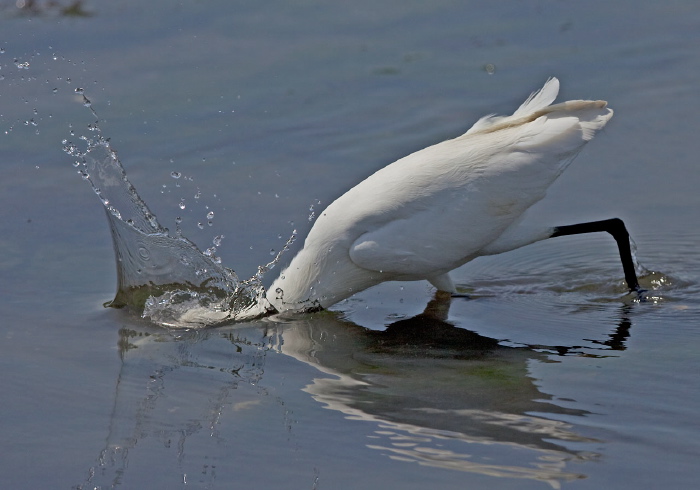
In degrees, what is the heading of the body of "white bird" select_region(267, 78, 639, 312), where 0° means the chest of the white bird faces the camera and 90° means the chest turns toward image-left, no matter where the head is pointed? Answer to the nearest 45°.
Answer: approximately 90°
